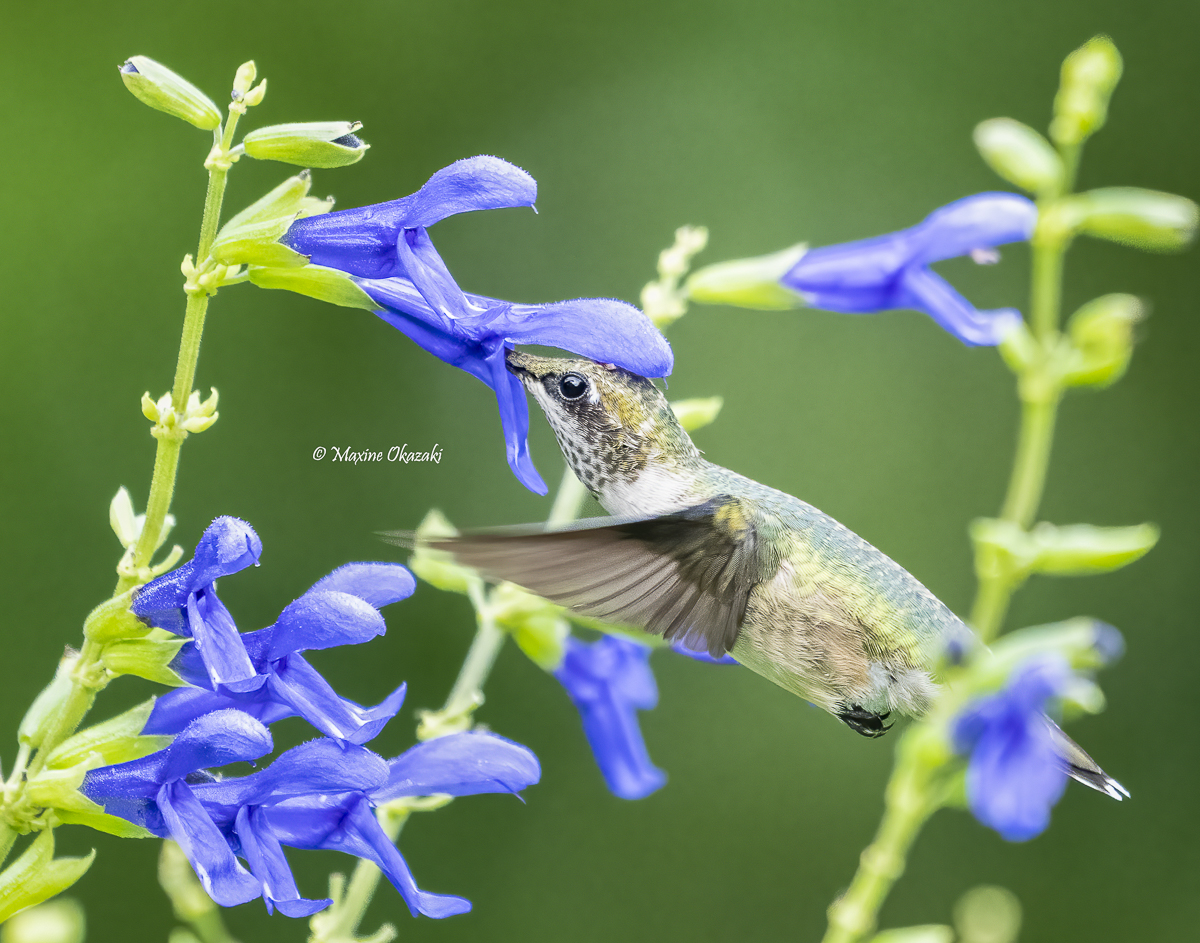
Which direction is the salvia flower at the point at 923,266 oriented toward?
to the viewer's right

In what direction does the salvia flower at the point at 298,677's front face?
to the viewer's right

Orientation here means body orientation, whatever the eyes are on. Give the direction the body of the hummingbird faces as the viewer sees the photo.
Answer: to the viewer's left

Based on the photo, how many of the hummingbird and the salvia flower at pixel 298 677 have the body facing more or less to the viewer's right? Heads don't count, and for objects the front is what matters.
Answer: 1

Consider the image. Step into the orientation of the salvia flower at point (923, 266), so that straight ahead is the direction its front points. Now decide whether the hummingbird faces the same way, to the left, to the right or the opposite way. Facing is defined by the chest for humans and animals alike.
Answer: the opposite way

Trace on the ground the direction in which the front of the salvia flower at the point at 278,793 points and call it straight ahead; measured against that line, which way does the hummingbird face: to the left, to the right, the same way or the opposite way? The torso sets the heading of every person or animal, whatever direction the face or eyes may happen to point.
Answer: the opposite way

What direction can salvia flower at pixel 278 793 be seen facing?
to the viewer's right

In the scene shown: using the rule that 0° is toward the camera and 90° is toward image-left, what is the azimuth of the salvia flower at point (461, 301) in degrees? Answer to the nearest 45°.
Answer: approximately 270°

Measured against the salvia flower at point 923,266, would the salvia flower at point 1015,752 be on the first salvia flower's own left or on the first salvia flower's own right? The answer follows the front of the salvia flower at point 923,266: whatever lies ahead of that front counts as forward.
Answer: on the first salvia flower's own right
